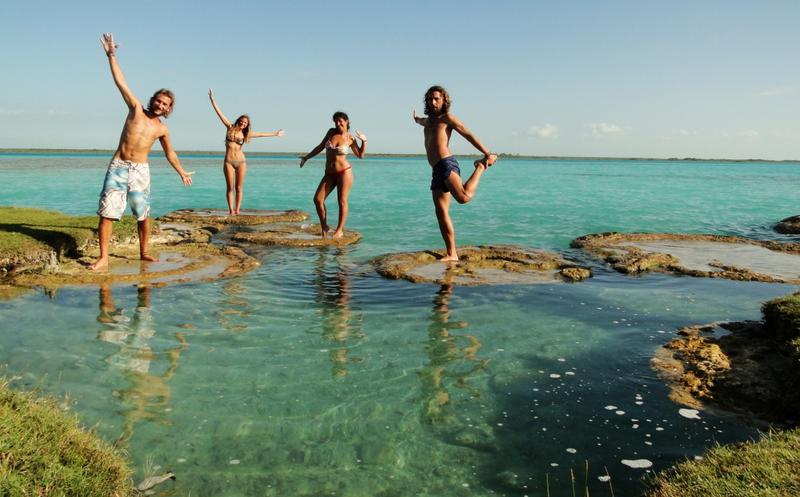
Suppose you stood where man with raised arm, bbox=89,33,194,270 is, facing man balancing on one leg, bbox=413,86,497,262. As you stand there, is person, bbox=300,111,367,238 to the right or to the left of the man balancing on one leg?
left

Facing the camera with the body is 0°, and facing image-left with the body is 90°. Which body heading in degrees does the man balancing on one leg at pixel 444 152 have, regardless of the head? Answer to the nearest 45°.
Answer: approximately 45°

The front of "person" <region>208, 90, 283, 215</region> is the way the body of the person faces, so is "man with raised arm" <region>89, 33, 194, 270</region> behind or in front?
in front

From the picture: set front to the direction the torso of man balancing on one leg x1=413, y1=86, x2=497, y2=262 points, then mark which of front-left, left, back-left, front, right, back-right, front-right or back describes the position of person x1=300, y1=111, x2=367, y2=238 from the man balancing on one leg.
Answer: right

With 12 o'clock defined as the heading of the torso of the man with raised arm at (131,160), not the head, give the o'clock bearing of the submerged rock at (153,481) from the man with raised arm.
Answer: The submerged rock is roughly at 12 o'clock from the man with raised arm.

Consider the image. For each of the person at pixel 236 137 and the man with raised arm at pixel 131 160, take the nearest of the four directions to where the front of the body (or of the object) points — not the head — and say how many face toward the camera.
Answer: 2

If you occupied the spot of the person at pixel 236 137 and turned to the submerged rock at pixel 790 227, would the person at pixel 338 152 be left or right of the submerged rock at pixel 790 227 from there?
right

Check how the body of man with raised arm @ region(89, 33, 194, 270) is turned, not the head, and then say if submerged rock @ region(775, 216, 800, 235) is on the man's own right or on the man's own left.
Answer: on the man's own left

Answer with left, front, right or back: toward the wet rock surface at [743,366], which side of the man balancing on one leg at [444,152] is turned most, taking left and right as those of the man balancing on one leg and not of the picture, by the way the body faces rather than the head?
left

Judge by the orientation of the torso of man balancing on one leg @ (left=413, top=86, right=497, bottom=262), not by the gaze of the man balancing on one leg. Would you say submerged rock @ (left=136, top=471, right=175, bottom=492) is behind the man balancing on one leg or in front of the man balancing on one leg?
in front

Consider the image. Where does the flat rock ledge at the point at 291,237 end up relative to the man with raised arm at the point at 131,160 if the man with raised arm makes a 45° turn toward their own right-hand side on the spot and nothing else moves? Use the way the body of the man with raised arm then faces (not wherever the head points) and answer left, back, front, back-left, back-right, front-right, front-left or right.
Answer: back

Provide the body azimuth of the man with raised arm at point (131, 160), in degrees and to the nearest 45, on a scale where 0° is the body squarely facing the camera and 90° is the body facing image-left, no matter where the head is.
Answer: approximately 0°
